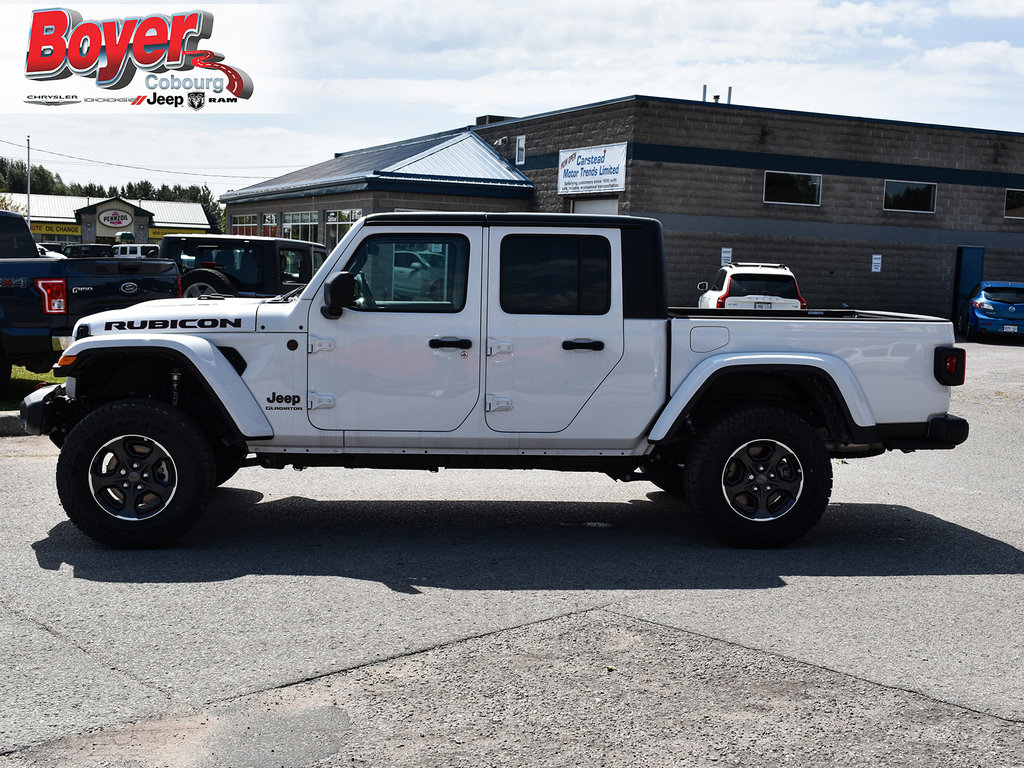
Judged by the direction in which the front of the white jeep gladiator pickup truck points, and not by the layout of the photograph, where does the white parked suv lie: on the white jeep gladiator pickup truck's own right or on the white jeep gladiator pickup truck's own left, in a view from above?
on the white jeep gladiator pickup truck's own right

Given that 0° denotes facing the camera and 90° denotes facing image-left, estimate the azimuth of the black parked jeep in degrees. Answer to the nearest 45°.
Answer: approximately 225°

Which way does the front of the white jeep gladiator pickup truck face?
to the viewer's left

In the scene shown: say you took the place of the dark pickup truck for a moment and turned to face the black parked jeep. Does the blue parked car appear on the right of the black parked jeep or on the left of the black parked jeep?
right

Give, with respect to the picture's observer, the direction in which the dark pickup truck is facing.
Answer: facing away from the viewer and to the left of the viewer

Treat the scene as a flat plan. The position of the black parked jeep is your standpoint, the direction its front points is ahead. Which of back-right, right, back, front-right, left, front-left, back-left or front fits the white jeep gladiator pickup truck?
back-right

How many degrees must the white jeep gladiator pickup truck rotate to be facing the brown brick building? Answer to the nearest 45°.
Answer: approximately 90° to its right

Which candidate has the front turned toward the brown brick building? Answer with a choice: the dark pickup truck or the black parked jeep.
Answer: the black parked jeep

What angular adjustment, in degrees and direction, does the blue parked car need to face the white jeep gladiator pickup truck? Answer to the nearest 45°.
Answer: approximately 180°

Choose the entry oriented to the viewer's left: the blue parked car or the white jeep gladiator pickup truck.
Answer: the white jeep gladiator pickup truck

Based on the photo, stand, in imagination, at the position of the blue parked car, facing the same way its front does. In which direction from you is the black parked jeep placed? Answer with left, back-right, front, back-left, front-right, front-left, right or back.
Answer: back-left

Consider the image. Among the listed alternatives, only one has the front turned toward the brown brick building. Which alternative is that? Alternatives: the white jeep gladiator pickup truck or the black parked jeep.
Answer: the black parked jeep

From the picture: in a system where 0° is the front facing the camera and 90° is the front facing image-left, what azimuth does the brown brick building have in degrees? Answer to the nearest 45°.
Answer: approximately 45°

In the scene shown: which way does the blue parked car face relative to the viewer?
away from the camera
